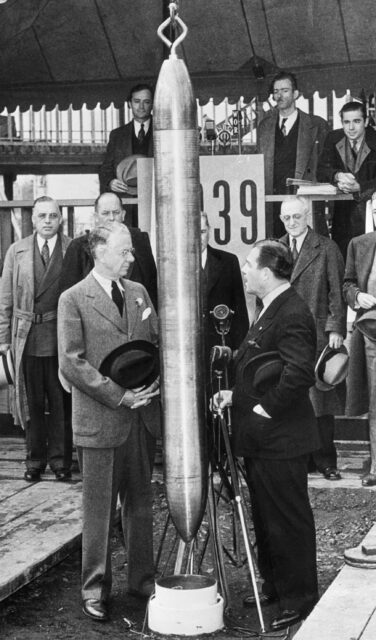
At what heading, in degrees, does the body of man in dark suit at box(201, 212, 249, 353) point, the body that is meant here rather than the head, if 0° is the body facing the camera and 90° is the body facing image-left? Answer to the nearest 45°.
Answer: approximately 0°

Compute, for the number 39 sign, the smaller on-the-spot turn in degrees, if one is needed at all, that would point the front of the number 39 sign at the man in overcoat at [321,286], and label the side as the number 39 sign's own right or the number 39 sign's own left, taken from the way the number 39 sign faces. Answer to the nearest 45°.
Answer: approximately 45° to the number 39 sign's own left

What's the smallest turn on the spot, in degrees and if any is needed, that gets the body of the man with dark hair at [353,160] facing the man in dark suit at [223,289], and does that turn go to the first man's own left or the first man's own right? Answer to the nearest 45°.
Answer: approximately 45° to the first man's own right

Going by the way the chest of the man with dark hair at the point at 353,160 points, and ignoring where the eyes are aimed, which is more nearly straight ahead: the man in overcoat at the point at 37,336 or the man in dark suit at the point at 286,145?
the man in overcoat

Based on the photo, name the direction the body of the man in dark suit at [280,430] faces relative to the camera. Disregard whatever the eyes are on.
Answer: to the viewer's left

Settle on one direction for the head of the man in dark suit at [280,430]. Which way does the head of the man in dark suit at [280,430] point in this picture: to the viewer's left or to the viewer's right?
to the viewer's left

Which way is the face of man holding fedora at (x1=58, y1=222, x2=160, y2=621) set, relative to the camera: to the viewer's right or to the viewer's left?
to the viewer's right
